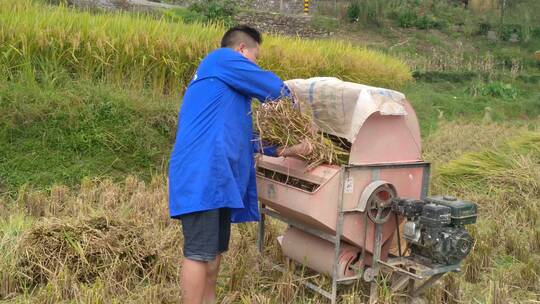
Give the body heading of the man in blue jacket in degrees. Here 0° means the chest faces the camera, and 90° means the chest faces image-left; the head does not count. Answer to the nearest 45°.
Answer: approximately 270°

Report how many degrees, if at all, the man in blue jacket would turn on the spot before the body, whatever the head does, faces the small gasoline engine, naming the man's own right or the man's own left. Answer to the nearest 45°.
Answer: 0° — they already face it
